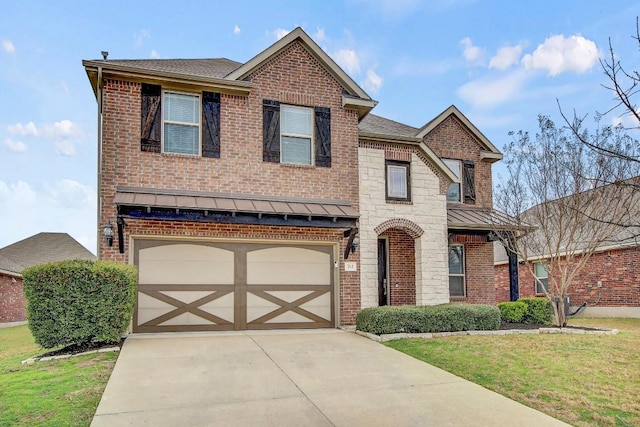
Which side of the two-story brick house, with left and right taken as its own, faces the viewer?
front

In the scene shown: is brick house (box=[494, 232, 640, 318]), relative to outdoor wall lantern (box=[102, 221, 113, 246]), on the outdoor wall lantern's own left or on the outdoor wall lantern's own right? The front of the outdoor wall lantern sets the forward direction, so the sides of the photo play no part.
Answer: on the outdoor wall lantern's own left

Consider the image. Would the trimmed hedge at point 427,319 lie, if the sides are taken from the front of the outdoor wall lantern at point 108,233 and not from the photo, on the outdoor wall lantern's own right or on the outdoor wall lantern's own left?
on the outdoor wall lantern's own left

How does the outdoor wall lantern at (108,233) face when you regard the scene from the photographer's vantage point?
facing the viewer

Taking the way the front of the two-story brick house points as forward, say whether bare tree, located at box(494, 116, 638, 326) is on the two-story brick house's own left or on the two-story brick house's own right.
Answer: on the two-story brick house's own left
